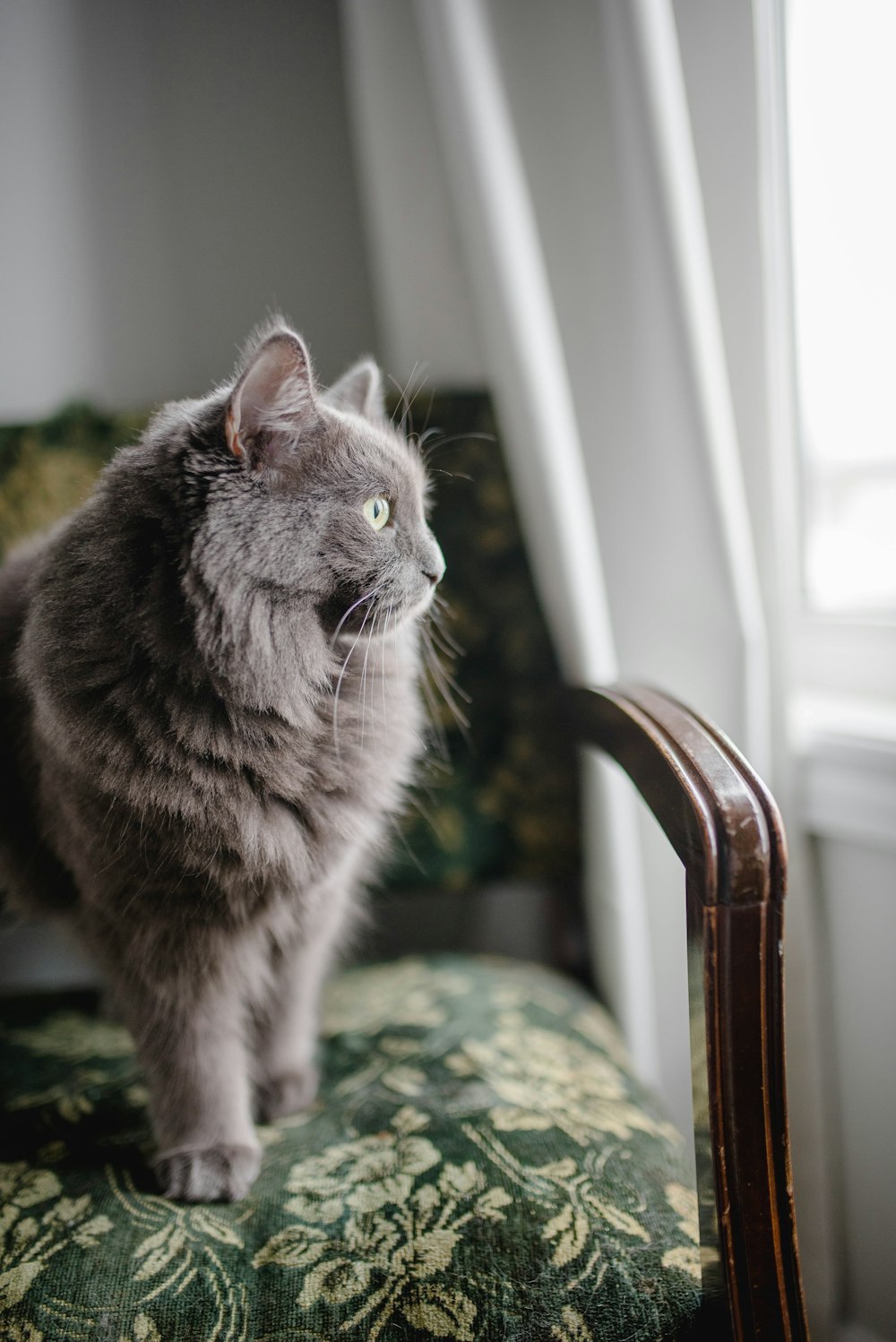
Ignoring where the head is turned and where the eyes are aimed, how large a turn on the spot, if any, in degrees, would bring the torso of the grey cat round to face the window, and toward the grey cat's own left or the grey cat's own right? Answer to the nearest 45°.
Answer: approximately 45° to the grey cat's own left

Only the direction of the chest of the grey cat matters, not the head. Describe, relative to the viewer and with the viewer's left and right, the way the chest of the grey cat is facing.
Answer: facing the viewer and to the right of the viewer
